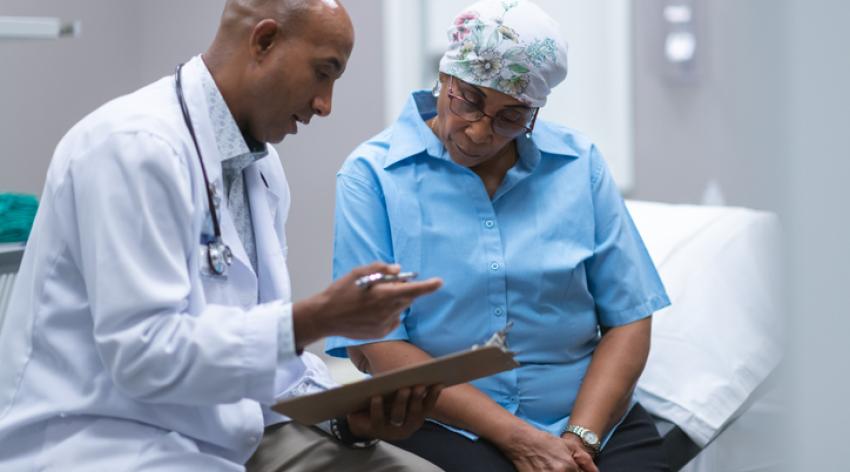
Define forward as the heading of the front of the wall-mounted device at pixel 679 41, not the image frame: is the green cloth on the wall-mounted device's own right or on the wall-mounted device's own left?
on the wall-mounted device's own right

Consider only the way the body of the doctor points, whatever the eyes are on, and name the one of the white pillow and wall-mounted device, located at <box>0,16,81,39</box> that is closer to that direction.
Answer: the white pillow

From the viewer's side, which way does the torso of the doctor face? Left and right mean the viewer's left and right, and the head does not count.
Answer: facing to the right of the viewer

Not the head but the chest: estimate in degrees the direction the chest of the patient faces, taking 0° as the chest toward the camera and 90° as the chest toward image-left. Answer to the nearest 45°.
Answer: approximately 0°

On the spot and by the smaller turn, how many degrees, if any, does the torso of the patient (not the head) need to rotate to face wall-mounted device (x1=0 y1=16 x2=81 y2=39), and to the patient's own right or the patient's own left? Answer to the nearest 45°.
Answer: approximately 90° to the patient's own right

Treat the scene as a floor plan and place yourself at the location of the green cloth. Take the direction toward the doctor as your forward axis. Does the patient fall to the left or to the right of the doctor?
left
